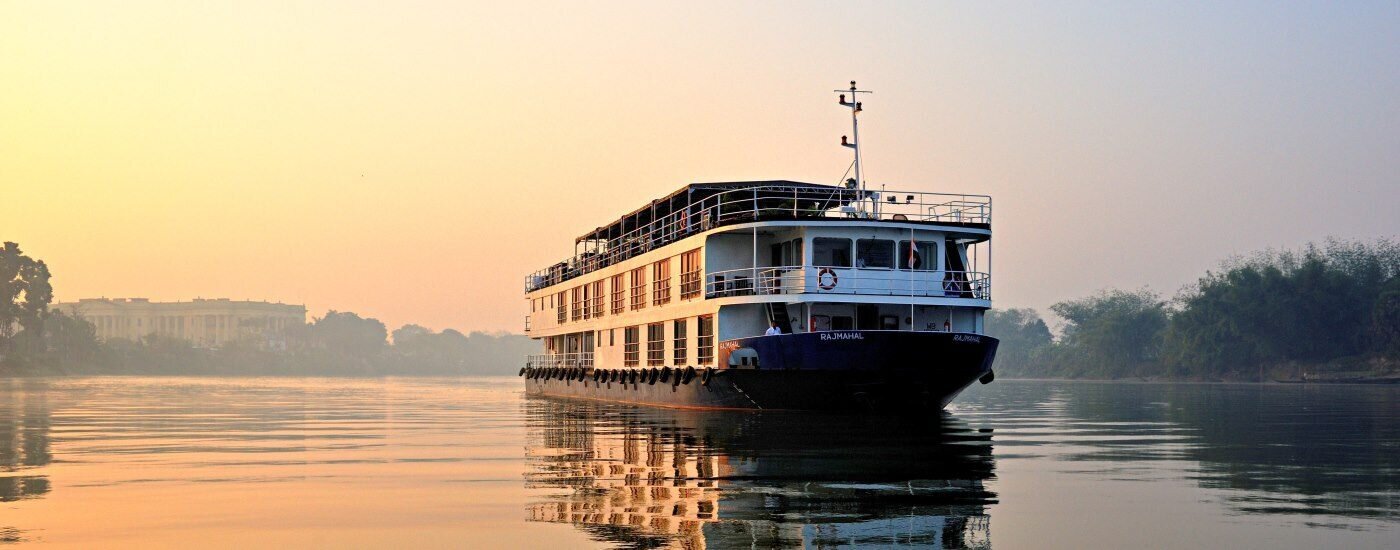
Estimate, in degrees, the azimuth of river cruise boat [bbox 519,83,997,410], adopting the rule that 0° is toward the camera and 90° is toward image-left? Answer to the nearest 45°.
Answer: approximately 315°
